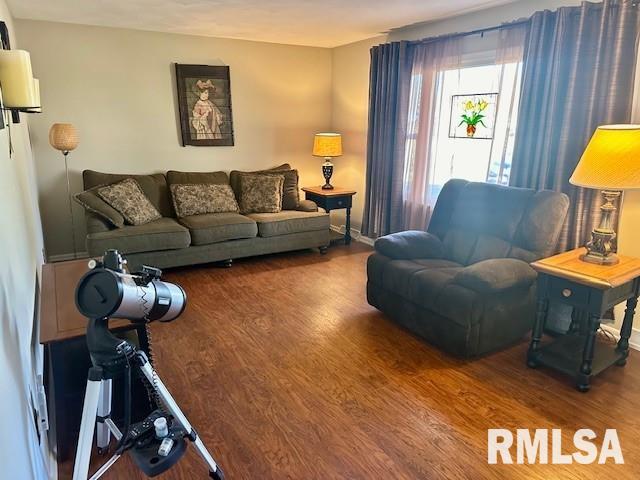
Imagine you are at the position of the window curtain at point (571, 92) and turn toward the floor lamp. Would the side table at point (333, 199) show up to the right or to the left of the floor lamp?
right

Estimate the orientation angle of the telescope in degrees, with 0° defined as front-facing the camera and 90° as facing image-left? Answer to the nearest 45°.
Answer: approximately 45°

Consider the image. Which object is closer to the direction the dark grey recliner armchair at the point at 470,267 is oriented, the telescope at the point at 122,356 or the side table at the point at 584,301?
the telescope

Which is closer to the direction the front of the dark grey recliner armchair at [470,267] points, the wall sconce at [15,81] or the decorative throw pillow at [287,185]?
the wall sconce

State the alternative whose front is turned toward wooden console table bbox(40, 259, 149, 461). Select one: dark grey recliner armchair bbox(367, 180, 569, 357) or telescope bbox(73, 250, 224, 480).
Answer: the dark grey recliner armchair

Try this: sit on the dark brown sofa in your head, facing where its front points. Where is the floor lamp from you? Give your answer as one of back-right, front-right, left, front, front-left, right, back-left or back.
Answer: right

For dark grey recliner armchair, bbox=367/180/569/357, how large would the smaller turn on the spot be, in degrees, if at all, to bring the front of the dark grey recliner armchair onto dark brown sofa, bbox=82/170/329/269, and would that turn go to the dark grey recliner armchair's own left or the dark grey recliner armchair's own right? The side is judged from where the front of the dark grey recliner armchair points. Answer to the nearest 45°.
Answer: approximately 45° to the dark grey recliner armchair's own right

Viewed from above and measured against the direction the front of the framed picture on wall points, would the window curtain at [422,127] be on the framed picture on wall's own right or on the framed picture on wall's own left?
on the framed picture on wall's own left

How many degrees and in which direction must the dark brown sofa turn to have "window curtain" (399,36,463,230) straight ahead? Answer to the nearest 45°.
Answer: approximately 90° to its left

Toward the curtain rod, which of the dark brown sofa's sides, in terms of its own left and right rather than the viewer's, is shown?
left

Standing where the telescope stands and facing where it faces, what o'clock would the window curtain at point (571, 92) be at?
The window curtain is roughly at 7 o'clock from the telescope.

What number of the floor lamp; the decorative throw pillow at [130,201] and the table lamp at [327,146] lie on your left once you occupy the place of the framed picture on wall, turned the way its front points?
1

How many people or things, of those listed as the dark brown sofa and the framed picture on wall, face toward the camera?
2

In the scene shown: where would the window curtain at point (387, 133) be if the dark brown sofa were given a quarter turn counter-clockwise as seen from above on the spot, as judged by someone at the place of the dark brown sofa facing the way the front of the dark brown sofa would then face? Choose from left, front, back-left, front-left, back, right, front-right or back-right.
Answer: front

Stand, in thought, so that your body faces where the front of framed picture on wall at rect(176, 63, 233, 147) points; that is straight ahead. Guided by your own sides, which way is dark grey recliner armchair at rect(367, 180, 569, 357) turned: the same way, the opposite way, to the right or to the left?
to the right

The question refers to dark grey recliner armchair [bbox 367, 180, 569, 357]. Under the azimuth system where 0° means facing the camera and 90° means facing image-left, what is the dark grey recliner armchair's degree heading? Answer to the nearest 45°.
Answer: approximately 45°

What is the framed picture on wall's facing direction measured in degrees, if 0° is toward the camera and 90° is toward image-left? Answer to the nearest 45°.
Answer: approximately 0°
